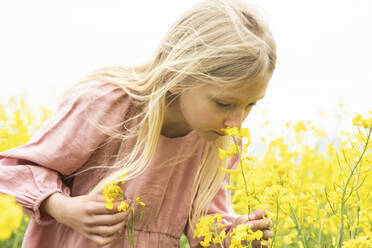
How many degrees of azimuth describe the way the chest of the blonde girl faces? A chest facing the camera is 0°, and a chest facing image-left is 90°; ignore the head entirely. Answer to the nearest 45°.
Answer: approximately 315°
